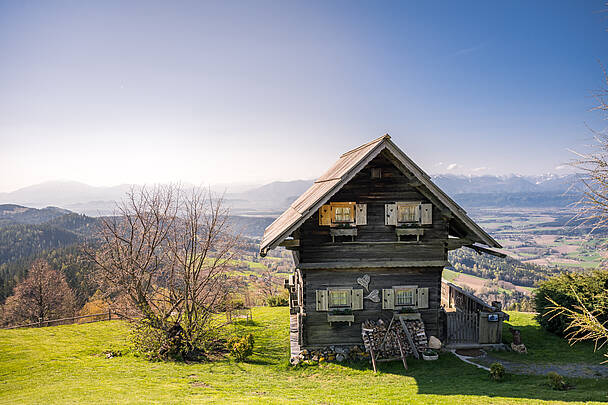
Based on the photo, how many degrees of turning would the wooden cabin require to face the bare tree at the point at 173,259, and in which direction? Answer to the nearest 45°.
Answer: approximately 90° to its right

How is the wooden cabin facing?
toward the camera

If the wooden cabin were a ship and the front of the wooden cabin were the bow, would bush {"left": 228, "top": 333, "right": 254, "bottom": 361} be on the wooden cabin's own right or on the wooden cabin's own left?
on the wooden cabin's own right

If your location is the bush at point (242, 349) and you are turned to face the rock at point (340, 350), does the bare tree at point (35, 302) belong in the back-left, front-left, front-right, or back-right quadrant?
back-left

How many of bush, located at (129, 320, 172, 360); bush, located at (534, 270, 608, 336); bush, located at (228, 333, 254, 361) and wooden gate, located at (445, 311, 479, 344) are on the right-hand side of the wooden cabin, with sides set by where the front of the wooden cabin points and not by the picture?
2

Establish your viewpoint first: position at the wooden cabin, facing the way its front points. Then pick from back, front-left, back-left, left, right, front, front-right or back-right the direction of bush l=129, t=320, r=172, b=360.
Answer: right

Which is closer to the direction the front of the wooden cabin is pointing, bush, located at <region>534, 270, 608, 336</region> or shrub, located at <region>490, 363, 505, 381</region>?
the shrub

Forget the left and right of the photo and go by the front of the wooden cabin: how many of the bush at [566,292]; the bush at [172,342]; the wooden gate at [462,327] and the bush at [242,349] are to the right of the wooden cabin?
2

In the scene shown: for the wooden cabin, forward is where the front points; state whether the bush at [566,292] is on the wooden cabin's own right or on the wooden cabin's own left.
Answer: on the wooden cabin's own left

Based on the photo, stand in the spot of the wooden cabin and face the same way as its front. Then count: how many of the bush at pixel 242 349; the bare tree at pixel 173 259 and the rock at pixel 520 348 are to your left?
1

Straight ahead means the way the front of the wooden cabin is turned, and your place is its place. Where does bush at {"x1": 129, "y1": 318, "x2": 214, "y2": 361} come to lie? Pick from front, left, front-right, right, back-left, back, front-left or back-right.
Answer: right
